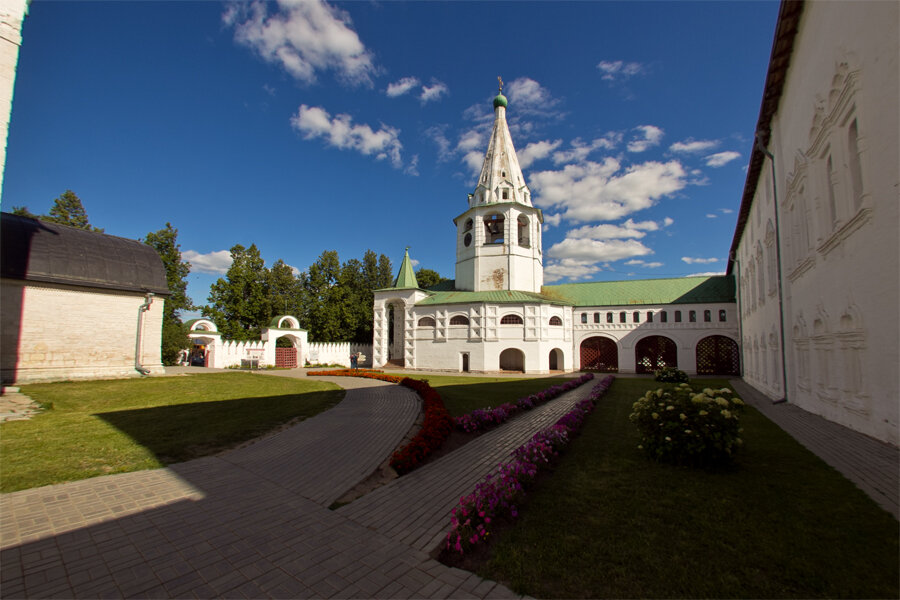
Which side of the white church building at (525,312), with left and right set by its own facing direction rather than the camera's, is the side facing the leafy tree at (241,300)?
right

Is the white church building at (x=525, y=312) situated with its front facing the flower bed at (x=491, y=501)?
yes

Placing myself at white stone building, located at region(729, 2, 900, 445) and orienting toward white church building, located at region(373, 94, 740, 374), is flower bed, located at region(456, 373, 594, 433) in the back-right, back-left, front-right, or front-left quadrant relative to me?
front-left

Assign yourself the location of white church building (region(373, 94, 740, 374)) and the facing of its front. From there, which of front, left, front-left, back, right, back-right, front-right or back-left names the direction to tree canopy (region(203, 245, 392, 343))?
right

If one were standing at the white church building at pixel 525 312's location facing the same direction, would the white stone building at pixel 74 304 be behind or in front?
in front

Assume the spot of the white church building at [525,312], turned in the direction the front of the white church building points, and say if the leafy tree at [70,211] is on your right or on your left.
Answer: on your right

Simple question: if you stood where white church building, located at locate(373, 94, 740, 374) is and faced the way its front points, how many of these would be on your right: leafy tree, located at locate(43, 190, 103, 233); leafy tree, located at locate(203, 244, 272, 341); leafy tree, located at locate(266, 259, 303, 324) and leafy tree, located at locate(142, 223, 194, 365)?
4

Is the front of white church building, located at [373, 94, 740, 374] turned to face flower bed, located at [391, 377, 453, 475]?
yes

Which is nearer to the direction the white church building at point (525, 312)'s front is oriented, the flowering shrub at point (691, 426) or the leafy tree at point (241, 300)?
the flowering shrub

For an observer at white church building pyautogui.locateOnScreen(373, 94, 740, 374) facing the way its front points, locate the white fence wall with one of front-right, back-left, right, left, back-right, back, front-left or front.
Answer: right

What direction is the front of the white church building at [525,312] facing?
toward the camera

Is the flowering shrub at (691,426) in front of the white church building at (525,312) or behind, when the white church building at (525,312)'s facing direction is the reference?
in front

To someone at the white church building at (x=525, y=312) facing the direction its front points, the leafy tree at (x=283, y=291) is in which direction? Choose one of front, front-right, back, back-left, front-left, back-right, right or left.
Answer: right
